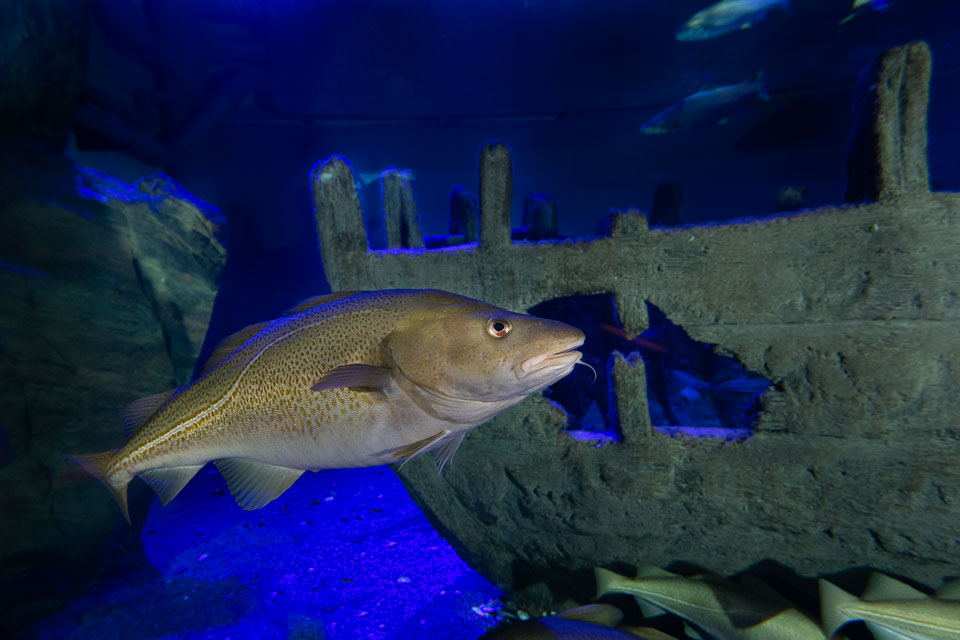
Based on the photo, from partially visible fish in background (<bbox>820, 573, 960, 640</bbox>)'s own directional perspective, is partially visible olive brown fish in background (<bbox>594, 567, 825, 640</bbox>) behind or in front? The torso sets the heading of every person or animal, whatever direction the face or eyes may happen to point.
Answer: behind

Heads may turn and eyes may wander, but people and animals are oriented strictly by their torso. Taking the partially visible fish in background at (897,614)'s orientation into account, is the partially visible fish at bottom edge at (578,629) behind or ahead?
behind

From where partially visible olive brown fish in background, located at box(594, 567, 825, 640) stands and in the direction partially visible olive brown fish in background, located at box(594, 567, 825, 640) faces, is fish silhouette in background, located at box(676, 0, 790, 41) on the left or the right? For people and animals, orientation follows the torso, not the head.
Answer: on its left

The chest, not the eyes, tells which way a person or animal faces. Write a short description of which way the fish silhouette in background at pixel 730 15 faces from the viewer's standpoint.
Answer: facing to the left of the viewer

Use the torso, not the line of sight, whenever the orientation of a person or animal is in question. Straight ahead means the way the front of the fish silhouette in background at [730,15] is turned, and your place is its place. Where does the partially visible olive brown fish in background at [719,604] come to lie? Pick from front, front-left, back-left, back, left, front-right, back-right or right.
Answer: left

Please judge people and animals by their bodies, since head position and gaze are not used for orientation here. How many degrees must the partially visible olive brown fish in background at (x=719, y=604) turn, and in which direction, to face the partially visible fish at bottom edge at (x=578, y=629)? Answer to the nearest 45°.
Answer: approximately 135° to its right

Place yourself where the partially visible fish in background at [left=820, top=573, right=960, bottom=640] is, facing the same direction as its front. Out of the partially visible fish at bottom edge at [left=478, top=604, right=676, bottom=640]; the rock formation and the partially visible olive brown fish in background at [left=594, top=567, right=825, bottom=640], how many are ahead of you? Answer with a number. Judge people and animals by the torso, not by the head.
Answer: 0

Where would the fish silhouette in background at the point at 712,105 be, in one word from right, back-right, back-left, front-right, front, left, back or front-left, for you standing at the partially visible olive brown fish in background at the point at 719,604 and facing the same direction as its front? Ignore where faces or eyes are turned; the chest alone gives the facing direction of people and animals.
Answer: left

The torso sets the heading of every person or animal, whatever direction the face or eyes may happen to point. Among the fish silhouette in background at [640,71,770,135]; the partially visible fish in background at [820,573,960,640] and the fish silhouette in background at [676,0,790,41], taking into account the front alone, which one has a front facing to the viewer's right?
the partially visible fish in background at [820,573,960,640]

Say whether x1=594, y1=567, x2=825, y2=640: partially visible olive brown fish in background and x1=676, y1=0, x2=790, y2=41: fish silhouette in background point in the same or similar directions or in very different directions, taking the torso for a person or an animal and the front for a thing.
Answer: very different directions

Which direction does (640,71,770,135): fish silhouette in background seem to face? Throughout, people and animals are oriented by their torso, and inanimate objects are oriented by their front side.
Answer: to the viewer's left

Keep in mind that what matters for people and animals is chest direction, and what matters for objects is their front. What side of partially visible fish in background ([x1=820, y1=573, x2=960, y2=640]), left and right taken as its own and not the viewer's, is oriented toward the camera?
right

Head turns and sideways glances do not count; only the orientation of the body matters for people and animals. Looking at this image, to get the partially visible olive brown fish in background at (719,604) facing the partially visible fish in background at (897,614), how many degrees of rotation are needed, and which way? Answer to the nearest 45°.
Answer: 0° — it already faces it

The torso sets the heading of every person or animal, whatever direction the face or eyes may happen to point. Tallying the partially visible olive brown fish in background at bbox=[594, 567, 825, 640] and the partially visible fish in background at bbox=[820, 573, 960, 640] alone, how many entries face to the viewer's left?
0

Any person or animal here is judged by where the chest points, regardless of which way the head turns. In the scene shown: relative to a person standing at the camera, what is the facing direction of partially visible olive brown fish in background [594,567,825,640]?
facing to the right of the viewer

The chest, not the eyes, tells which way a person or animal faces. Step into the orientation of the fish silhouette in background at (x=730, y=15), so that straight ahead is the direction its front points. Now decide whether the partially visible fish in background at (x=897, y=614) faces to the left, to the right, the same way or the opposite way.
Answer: the opposite way

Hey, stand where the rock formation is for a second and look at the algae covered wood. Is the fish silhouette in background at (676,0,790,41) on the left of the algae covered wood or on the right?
left
